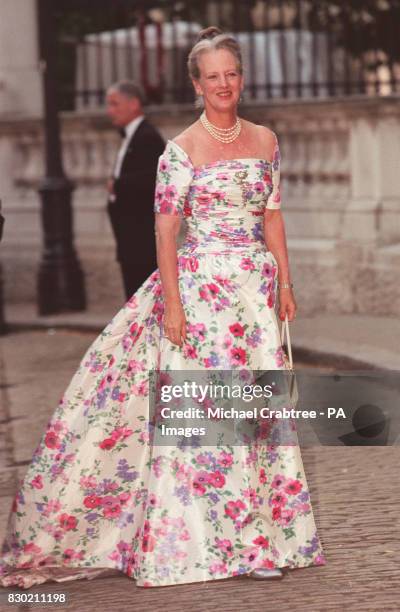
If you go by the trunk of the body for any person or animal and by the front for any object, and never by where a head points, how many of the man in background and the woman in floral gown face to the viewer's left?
1

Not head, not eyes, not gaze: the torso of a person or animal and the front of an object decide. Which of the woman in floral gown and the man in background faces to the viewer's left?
the man in background

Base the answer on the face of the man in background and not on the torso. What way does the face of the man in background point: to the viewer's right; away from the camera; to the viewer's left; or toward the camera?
to the viewer's left

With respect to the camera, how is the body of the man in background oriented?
to the viewer's left

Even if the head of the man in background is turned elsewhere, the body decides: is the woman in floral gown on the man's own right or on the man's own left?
on the man's own left

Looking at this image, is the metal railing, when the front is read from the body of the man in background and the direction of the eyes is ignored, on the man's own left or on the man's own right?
on the man's own right

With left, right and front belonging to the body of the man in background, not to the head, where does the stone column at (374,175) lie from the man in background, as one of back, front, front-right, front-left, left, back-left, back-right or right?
back-right

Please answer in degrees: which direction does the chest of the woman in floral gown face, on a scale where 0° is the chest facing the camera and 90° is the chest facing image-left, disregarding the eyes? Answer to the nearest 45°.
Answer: approximately 315°
